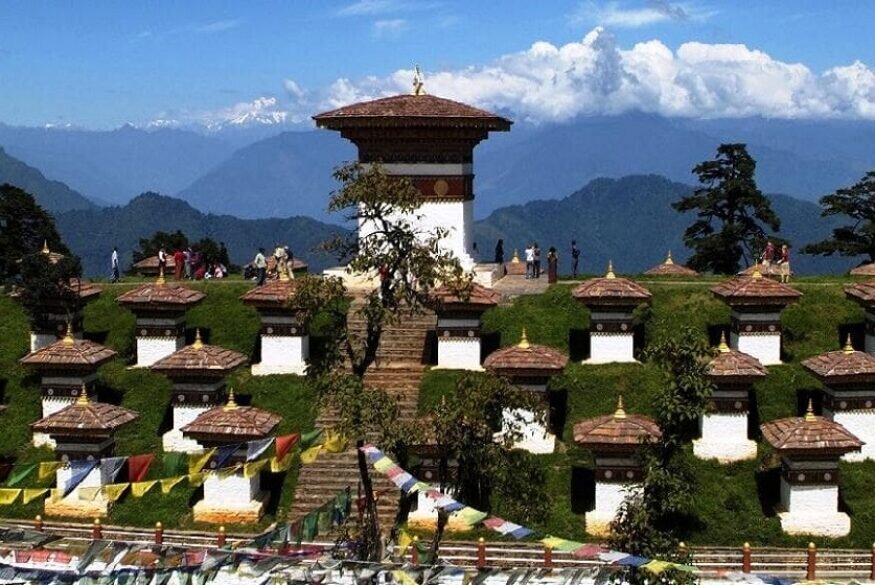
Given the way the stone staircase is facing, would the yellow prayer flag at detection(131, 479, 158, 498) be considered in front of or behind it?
in front

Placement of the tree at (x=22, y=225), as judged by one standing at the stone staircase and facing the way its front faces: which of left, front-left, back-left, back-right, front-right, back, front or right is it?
back-right

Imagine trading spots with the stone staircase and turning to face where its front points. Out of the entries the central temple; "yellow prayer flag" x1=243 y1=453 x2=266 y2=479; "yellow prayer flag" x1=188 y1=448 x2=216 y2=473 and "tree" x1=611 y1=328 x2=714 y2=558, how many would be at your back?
1

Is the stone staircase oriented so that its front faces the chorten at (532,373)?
no

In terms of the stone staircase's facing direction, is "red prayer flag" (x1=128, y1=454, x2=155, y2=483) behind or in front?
in front

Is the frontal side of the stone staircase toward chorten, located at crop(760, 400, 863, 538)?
no

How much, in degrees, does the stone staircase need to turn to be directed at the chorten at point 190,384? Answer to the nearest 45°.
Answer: approximately 90° to its right

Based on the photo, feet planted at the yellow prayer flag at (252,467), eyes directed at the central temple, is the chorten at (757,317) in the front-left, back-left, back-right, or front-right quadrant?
front-right

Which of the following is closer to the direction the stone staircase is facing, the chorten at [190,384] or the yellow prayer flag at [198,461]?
the yellow prayer flag

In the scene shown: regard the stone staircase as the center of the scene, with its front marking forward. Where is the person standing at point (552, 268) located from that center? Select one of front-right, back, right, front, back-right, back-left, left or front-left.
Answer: back-left

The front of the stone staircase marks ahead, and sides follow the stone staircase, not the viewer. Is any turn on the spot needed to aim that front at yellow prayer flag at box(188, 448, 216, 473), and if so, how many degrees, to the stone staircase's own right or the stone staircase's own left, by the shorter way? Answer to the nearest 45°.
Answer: approximately 45° to the stone staircase's own right

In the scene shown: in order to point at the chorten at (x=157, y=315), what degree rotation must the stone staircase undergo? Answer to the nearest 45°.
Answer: approximately 135° to its right

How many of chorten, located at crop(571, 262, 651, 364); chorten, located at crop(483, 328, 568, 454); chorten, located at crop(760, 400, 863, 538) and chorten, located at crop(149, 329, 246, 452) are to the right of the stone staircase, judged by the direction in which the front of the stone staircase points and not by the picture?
1

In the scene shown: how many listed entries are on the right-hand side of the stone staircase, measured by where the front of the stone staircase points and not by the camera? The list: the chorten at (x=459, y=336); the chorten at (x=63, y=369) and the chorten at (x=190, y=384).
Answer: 2

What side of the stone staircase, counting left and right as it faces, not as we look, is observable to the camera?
front

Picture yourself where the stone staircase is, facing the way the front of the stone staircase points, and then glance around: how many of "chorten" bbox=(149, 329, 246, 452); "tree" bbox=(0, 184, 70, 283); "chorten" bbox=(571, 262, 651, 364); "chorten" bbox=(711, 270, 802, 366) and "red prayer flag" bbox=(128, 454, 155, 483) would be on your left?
2

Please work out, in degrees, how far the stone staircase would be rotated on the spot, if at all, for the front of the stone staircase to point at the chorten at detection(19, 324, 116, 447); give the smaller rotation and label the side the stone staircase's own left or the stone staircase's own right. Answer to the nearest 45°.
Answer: approximately 90° to the stone staircase's own right

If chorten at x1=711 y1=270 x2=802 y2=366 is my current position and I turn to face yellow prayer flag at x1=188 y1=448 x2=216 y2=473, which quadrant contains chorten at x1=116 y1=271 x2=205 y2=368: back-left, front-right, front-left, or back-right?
front-right

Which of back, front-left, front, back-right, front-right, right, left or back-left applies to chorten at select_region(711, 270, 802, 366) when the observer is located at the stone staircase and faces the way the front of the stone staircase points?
left
